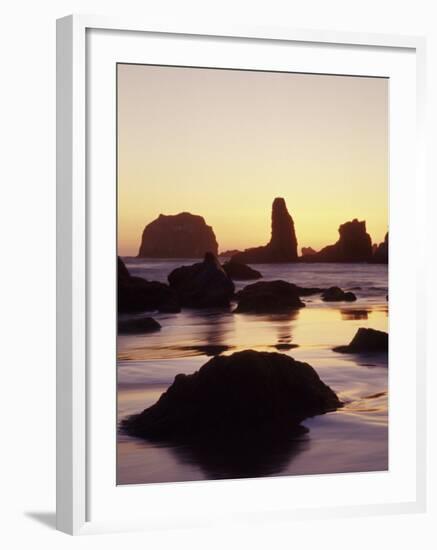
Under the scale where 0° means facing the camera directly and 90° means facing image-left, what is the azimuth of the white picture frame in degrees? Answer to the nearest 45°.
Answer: approximately 315°
